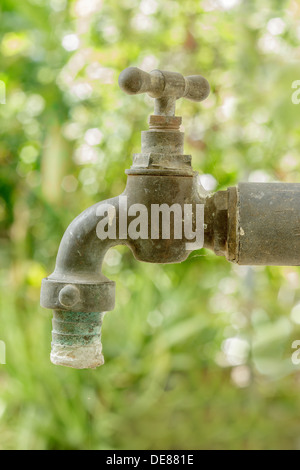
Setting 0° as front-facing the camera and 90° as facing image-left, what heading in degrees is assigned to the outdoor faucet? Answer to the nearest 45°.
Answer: approximately 90°
